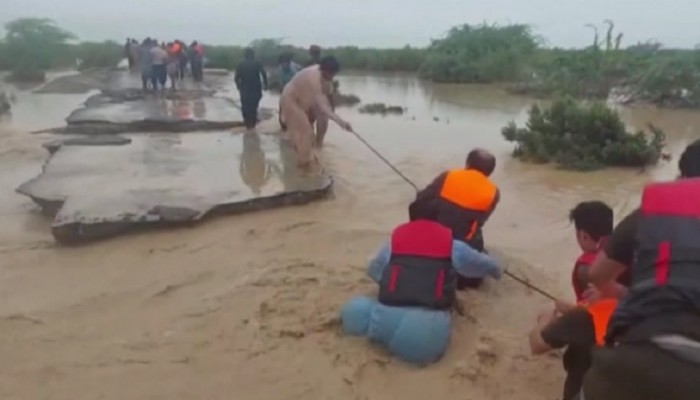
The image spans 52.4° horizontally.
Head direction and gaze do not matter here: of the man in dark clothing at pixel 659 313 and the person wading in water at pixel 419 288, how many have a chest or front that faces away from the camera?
2

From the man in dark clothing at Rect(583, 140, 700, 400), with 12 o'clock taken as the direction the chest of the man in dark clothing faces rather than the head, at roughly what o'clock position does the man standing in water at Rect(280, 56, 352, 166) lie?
The man standing in water is roughly at 11 o'clock from the man in dark clothing.

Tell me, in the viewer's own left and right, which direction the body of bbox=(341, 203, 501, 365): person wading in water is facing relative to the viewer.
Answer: facing away from the viewer

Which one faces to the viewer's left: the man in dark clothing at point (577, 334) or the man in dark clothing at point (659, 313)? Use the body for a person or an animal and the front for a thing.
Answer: the man in dark clothing at point (577, 334)

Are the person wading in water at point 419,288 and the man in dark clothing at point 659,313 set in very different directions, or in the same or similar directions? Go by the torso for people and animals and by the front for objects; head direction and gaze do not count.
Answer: same or similar directions

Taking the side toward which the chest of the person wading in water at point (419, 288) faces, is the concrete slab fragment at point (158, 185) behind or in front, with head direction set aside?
in front

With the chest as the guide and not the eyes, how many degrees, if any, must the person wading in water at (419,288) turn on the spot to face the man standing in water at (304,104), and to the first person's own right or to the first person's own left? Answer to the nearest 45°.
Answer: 0° — they already face them

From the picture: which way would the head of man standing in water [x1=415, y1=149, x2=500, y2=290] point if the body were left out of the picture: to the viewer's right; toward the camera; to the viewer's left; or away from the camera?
away from the camera

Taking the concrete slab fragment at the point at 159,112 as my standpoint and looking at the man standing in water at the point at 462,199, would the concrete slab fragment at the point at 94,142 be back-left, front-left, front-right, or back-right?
front-right

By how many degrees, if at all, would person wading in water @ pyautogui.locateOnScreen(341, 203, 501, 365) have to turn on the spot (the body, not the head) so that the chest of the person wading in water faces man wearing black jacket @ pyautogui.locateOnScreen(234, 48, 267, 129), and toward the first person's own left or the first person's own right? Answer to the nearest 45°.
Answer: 0° — they already face them

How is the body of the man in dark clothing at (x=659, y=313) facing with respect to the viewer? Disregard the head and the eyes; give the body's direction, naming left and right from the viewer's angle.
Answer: facing away from the viewer

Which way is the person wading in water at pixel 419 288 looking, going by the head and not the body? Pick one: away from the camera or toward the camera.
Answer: away from the camera

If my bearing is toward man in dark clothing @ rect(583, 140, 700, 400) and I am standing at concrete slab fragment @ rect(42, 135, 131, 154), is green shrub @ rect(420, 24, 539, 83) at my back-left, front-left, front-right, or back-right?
back-left

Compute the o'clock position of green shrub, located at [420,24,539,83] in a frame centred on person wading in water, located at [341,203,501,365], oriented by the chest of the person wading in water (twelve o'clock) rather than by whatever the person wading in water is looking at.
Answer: The green shrub is roughly at 12 o'clock from the person wading in water.

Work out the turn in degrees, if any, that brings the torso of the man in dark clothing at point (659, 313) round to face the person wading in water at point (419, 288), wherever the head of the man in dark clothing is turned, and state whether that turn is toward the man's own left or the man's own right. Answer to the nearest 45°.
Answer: approximately 45° to the man's own left

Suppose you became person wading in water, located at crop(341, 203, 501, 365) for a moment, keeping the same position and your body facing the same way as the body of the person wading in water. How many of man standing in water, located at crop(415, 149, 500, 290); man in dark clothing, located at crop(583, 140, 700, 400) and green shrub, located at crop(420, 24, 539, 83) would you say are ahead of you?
2
